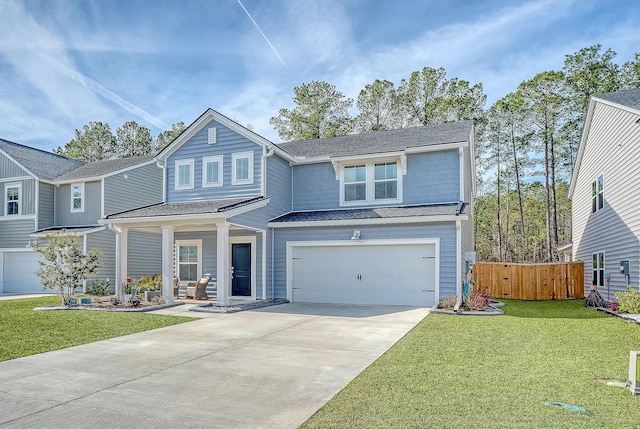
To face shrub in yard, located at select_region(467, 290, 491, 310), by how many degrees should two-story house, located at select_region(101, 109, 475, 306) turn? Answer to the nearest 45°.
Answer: approximately 45° to its left

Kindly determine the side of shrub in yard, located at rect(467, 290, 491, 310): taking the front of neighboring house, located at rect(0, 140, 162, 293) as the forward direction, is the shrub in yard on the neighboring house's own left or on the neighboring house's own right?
on the neighboring house's own left

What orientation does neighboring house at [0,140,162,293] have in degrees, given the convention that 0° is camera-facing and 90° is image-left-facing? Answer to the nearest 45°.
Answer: approximately 45°

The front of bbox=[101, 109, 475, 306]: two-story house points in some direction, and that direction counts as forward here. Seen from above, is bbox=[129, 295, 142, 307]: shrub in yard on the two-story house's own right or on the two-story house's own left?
on the two-story house's own right

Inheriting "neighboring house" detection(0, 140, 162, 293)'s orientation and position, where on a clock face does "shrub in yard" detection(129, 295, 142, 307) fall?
The shrub in yard is roughly at 10 o'clock from the neighboring house.

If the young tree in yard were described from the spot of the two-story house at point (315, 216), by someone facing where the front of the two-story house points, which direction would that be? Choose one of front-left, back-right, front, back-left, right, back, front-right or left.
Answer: right

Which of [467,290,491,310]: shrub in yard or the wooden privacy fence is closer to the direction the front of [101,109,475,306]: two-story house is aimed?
the shrub in yard

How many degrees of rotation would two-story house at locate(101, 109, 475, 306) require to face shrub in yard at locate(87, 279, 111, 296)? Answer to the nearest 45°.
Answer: approximately 45° to its right

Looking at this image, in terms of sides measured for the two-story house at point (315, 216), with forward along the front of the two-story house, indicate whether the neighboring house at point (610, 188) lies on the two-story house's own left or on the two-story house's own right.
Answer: on the two-story house's own left

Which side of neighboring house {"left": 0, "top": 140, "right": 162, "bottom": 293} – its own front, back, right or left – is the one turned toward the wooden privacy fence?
left

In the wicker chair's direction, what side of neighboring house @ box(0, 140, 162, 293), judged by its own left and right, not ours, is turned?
left
